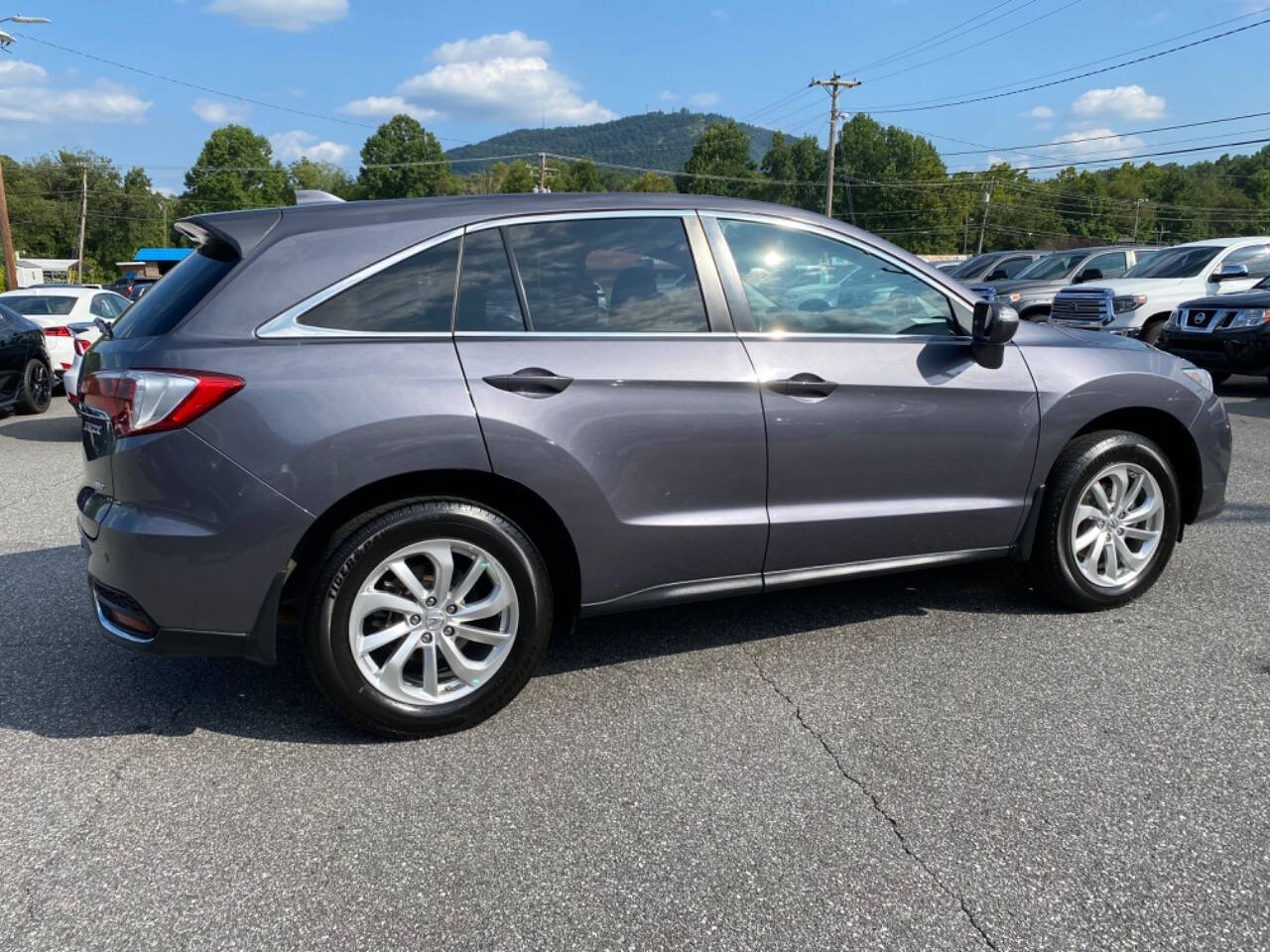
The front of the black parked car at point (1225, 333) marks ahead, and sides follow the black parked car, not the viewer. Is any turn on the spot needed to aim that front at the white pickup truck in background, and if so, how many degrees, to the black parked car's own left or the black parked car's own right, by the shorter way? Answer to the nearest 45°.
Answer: approximately 135° to the black parked car's own right

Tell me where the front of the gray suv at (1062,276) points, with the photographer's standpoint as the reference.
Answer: facing the viewer and to the left of the viewer

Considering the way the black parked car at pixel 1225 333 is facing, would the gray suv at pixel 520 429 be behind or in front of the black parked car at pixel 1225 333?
in front

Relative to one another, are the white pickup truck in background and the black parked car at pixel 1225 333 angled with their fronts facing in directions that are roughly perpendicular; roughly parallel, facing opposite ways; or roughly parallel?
roughly parallel

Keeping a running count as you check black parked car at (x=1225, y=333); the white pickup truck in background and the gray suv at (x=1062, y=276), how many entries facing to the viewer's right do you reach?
0

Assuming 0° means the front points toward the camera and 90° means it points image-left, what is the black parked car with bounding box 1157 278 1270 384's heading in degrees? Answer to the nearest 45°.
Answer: approximately 45°

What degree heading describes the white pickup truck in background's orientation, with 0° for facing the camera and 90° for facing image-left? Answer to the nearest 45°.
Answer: approximately 45°

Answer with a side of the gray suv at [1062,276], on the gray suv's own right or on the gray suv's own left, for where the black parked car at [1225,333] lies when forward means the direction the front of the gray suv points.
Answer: on the gray suv's own left

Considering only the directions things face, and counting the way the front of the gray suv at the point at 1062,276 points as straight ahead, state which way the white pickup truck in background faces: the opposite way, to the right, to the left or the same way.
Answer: the same way

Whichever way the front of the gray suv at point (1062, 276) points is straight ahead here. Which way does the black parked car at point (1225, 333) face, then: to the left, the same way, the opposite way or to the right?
the same way

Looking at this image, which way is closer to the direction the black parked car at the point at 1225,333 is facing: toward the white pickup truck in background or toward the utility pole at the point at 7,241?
the utility pole

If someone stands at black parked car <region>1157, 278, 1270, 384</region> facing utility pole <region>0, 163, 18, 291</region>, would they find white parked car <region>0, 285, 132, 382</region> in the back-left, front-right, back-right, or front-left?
front-left

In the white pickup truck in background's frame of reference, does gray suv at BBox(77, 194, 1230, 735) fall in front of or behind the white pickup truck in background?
in front

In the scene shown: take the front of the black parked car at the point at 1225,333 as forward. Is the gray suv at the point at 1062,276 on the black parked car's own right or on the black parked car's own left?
on the black parked car's own right
